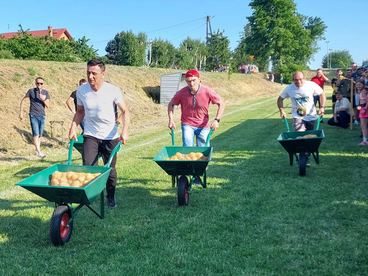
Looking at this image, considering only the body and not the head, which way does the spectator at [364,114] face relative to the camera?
to the viewer's left

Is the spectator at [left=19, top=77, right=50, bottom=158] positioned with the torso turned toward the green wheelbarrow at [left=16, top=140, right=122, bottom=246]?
yes

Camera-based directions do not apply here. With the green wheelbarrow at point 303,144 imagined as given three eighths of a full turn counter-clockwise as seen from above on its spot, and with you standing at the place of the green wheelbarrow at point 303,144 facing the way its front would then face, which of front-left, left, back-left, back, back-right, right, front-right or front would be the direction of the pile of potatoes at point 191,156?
back

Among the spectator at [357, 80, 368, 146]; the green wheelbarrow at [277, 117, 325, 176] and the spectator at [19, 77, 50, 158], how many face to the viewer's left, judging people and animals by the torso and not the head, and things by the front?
1

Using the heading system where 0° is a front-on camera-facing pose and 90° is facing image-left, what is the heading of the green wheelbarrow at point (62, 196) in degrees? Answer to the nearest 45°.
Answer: approximately 45°

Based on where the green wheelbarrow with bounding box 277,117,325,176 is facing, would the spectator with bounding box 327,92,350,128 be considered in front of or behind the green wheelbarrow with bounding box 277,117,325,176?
behind

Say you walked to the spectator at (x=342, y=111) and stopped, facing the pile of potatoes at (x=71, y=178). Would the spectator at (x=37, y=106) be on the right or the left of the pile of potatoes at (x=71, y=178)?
right

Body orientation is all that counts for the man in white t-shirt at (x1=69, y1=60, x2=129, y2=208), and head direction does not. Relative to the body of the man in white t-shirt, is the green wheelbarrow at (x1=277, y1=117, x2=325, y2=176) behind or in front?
behind

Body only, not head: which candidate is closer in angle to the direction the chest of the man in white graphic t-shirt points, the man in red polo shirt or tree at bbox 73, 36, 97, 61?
the man in red polo shirt

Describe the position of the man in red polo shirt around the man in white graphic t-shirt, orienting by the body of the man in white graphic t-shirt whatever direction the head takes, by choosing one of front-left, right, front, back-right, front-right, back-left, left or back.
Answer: front-right

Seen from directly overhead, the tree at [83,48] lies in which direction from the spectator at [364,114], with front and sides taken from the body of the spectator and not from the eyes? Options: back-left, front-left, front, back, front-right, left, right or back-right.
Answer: front-right

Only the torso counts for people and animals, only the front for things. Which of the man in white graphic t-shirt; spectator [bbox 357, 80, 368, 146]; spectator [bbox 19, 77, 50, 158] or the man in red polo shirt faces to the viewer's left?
spectator [bbox 357, 80, 368, 146]
